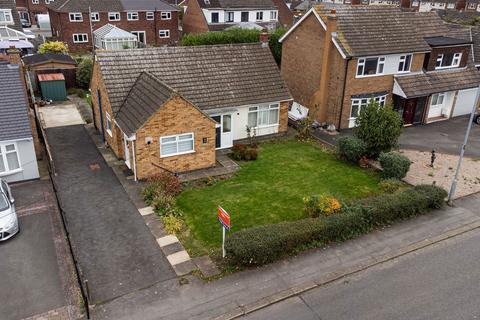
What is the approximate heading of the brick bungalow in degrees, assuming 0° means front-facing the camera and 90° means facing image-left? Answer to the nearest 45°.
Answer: approximately 315°

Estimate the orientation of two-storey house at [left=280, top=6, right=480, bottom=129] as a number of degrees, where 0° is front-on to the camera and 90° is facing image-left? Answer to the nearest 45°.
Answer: approximately 315°

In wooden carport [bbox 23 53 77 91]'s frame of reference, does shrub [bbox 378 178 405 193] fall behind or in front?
in front

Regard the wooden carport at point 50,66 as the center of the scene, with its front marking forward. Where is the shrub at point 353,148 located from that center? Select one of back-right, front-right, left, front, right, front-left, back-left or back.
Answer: front-left

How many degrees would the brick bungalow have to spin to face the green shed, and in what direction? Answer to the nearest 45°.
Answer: approximately 180°

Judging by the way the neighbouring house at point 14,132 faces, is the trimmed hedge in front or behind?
in front

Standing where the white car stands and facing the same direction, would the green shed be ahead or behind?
behind

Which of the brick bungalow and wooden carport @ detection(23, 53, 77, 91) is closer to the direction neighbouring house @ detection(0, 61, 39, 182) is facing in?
the brick bungalow

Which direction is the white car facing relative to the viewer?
toward the camera

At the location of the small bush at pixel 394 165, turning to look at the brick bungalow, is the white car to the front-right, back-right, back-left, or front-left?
front-left

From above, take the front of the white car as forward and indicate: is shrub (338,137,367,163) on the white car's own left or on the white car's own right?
on the white car's own left

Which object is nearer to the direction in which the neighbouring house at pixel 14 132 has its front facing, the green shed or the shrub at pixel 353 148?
the shrub

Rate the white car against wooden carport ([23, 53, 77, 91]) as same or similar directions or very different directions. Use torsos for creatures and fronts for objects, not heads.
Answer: same or similar directions

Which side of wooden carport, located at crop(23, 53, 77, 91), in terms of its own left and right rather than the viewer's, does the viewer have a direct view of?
front
